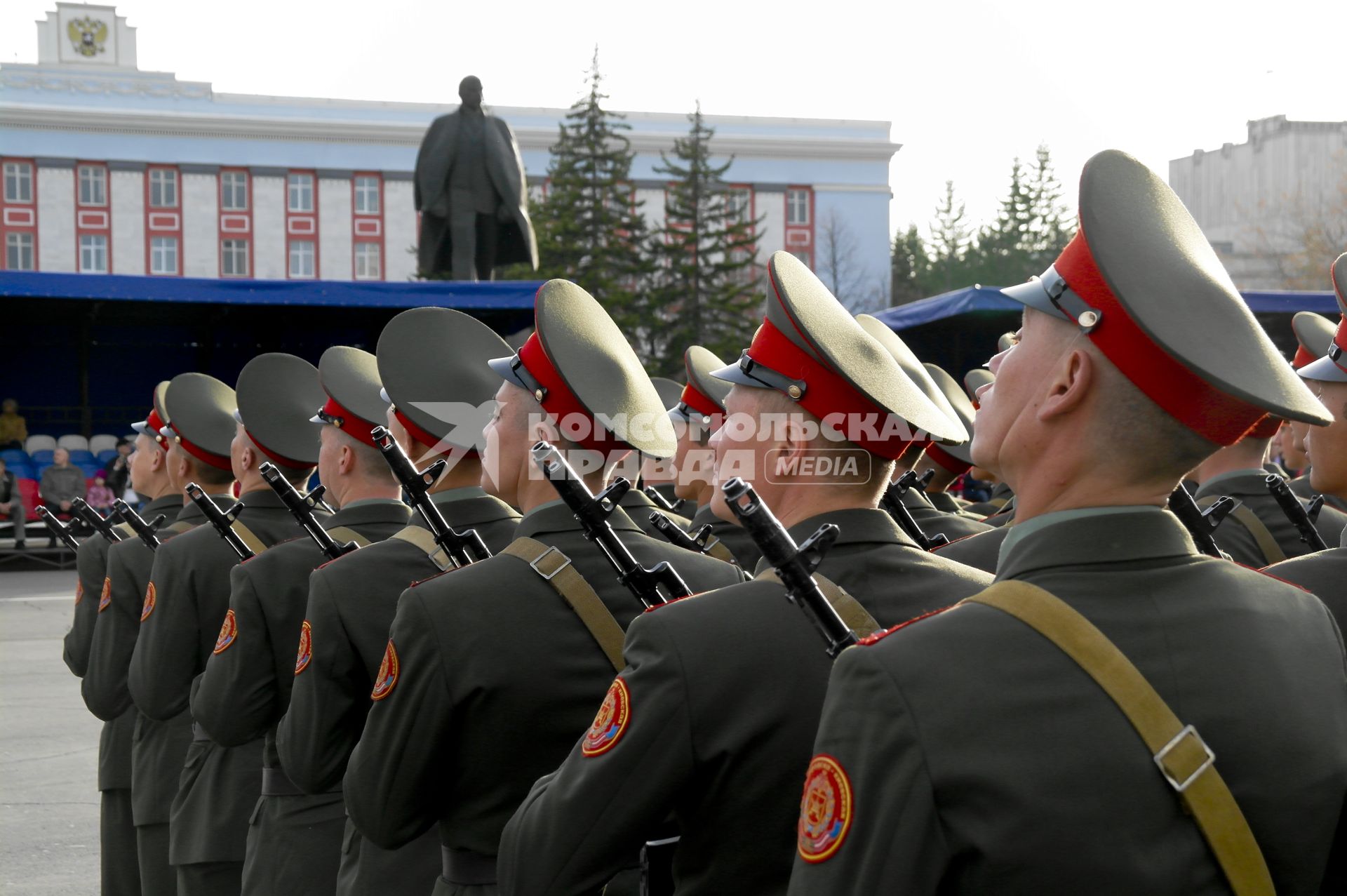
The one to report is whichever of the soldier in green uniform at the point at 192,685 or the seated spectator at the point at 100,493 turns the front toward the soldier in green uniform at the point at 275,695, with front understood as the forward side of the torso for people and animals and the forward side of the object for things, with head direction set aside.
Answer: the seated spectator

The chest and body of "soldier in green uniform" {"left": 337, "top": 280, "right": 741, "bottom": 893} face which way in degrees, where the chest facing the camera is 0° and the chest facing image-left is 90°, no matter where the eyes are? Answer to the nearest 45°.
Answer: approximately 135°

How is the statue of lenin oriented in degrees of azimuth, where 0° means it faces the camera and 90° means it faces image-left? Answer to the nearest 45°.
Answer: approximately 0°

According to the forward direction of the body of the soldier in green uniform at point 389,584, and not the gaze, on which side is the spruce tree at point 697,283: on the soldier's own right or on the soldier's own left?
on the soldier's own right

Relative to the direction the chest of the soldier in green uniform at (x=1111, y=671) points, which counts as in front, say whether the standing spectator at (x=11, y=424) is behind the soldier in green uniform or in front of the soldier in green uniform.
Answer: in front

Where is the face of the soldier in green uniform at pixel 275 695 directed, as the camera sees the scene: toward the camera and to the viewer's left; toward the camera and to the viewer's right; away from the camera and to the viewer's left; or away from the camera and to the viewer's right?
away from the camera and to the viewer's left

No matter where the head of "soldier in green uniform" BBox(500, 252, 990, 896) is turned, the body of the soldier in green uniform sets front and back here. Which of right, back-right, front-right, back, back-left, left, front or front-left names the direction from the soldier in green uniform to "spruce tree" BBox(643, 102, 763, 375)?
front-right

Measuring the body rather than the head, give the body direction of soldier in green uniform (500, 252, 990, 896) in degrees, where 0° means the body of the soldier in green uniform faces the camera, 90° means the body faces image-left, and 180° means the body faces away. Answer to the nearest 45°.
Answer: approximately 135°

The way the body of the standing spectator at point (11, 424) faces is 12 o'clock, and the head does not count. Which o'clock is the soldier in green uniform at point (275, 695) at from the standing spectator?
The soldier in green uniform is roughly at 12 o'clock from the standing spectator.

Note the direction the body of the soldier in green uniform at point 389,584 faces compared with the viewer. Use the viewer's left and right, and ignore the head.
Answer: facing away from the viewer and to the left of the viewer

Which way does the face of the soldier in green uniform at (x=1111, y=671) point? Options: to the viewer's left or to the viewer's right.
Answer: to the viewer's left

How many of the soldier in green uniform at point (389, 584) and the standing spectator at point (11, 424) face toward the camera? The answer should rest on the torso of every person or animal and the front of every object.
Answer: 1

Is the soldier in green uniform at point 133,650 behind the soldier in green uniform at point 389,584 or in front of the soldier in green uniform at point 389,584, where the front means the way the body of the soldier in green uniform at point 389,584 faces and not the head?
in front

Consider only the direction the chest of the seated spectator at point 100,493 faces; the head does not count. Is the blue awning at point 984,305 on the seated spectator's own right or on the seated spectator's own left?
on the seated spectator's own left

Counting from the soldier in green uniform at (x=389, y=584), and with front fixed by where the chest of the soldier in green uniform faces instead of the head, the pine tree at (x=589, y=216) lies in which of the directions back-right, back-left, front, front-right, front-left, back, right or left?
front-right

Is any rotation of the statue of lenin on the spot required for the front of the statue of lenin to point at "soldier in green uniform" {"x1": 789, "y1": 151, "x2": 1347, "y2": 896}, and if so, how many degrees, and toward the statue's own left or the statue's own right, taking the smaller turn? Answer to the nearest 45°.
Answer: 0° — it already faces them
